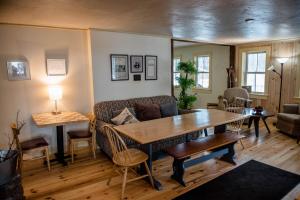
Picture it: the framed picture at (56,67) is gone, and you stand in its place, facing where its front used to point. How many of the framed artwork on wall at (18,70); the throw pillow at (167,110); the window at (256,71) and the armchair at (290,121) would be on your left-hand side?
3

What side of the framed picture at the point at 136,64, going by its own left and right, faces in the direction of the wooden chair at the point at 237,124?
left

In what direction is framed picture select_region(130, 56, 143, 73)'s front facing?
toward the camera

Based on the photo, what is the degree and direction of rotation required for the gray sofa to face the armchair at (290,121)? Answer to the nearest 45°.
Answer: approximately 45° to its left

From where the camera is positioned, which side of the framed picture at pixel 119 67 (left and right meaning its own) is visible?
front

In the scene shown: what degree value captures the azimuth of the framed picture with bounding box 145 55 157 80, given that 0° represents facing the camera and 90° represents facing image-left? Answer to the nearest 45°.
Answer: approximately 0°

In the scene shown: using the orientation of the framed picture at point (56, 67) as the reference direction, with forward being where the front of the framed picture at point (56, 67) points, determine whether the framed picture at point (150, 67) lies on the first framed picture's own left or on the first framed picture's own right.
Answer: on the first framed picture's own left

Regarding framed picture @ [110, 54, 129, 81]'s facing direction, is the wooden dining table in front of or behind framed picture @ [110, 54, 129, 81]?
in front

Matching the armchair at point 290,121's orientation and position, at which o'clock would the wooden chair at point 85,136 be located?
The wooden chair is roughly at 12 o'clock from the armchair.

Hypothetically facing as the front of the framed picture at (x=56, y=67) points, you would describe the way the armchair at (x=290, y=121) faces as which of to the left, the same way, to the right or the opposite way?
to the right

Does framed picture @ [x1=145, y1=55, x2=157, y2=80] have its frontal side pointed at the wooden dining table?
yes

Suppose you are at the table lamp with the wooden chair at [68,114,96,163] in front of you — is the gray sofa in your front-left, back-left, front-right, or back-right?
front-left

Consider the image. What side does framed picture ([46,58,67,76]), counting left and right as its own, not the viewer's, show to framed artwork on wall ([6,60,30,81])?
right
